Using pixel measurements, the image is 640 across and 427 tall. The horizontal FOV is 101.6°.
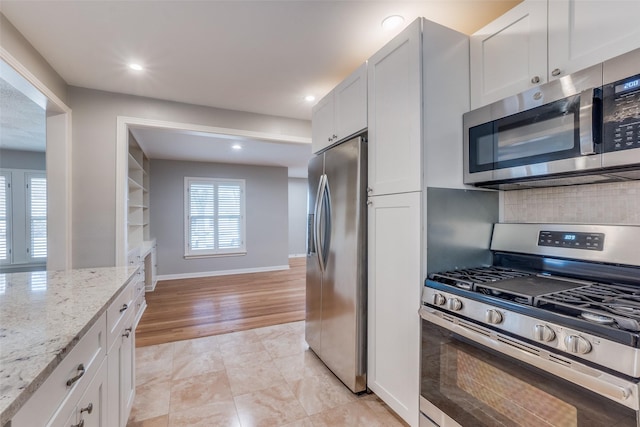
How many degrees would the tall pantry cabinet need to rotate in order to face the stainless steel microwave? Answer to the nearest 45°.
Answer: approximately 135° to its left

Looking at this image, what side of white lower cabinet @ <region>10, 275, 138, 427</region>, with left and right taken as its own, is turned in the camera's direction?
right

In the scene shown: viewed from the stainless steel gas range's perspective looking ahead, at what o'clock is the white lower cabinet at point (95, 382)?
The white lower cabinet is roughly at 12 o'clock from the stainless steel gas range.

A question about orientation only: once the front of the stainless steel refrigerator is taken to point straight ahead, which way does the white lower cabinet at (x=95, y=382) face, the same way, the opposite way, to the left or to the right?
the opposite way

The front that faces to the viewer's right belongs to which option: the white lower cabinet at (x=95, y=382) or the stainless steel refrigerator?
the white lower cabinet

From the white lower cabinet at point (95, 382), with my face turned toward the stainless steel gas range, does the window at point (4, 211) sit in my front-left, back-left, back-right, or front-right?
back-left

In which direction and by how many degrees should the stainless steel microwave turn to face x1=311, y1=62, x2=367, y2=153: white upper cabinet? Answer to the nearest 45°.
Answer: approximately 45° to its right

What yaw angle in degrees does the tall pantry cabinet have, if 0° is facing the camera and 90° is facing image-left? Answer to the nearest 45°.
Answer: approximately 45°

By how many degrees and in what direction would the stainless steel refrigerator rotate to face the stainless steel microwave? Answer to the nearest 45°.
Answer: approximately 90° to its left

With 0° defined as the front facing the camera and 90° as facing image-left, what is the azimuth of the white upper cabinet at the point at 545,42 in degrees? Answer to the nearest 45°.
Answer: approximately 45°
